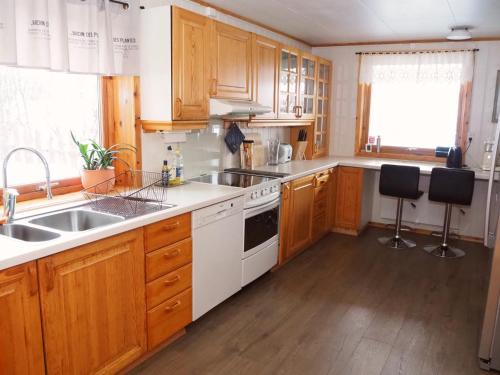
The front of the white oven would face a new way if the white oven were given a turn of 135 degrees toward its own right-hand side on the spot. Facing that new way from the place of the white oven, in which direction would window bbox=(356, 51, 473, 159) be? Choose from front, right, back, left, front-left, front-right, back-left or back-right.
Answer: back-right

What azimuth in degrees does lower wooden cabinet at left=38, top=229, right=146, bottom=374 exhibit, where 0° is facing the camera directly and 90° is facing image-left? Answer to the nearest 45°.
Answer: approximately 315°

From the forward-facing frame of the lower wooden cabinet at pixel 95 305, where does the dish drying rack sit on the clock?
The dish drying rack is roughly at 8 o'clock from the lower wooden cabinet.

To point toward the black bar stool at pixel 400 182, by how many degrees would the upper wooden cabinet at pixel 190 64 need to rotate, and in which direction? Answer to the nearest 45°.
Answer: approximately 90° to its left

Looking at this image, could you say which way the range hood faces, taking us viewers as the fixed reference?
facing the viewer and to the right of the viewer

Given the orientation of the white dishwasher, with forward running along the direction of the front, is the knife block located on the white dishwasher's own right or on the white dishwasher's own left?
on the white dishwasher's own left

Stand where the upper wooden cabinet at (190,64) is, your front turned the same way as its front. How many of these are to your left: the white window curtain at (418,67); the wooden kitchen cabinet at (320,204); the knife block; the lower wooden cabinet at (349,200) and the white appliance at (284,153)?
5

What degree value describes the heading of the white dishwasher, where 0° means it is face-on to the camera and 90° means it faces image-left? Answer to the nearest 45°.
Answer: approximately 315°

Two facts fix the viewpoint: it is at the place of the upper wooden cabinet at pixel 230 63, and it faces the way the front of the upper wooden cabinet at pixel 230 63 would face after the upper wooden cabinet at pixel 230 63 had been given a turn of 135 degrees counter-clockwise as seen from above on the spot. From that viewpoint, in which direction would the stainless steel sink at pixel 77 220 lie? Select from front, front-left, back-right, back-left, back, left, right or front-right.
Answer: back-left

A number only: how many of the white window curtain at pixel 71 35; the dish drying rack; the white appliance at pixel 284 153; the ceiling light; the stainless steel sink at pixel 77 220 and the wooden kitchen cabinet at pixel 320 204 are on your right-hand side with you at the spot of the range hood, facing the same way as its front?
3

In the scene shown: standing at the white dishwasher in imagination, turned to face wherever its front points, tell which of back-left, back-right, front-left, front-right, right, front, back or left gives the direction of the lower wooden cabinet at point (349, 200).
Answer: left

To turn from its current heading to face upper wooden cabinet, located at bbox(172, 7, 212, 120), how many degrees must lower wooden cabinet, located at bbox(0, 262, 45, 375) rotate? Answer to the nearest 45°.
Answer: approximately 90° to its left
